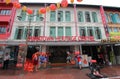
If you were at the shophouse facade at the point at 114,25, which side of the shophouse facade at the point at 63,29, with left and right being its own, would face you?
left

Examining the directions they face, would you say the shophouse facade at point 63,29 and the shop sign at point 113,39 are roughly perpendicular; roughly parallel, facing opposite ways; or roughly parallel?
roughly parallel

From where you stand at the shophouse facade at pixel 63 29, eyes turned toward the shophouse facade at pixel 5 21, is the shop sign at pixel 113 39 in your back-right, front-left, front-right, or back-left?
back-left

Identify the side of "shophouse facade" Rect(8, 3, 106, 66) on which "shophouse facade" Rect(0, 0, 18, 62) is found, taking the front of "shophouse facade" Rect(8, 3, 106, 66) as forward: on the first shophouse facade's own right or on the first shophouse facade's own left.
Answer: on the first shophouse facade's own right

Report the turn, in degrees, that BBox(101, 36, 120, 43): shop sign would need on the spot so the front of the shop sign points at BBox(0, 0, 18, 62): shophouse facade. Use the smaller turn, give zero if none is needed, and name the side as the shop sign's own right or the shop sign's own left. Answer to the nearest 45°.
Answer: approximately 90° to the shop sign's own right

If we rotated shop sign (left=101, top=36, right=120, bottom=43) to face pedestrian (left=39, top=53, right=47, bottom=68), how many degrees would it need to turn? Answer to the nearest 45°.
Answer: approximately 90° to its right

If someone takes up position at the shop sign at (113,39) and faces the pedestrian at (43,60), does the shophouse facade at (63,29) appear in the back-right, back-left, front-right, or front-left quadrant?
front-right

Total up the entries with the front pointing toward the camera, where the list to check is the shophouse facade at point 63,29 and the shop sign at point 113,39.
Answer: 2

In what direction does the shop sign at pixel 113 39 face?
toward the camera

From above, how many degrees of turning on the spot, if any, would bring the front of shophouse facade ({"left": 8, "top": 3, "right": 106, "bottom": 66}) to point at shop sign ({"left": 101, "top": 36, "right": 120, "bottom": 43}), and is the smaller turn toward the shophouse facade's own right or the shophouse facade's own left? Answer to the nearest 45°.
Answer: approximately 90° to the shophouse facade's own left

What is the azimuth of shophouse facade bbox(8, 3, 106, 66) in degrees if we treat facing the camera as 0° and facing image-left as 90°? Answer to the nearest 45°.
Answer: approximately 0°
